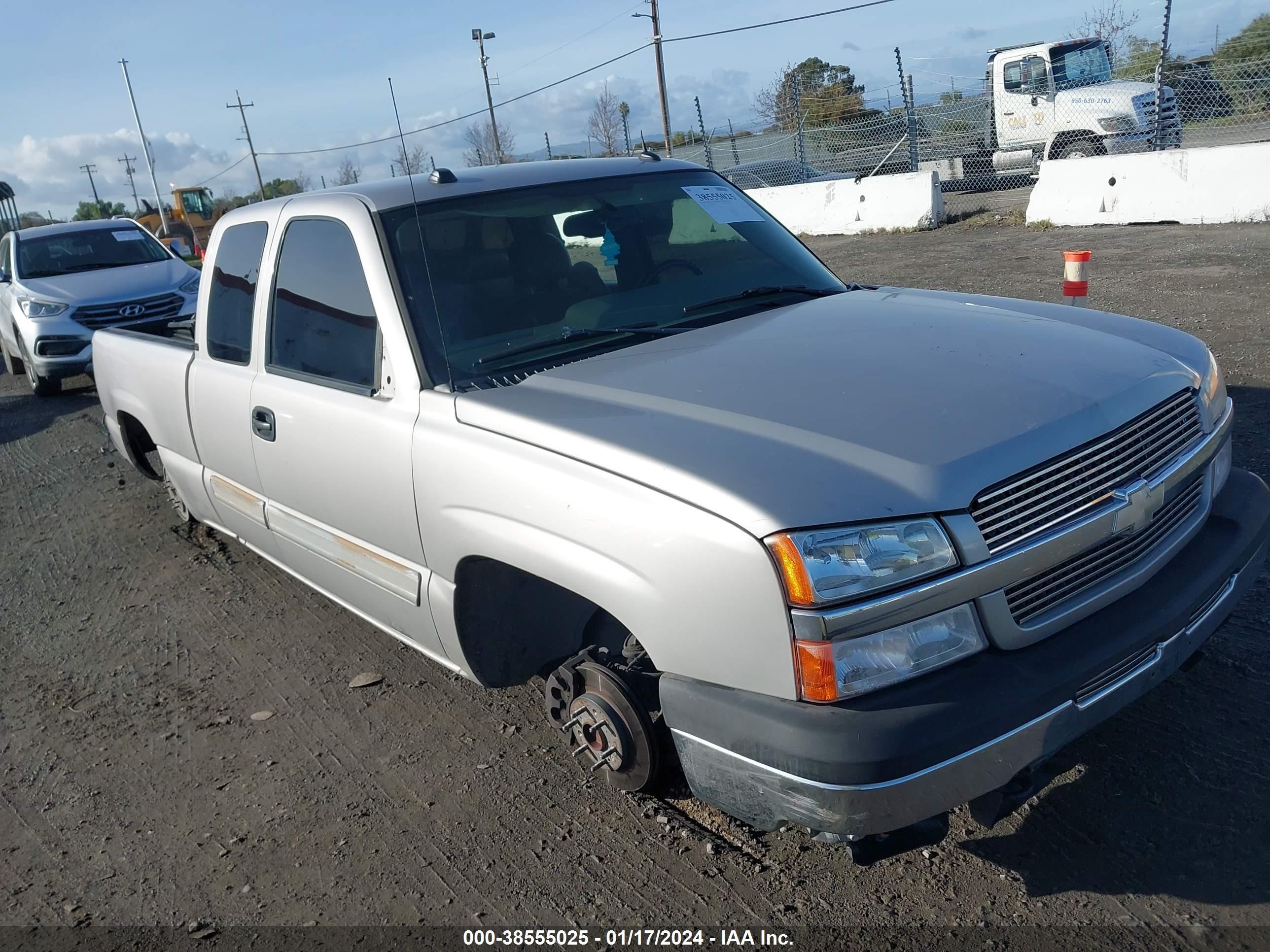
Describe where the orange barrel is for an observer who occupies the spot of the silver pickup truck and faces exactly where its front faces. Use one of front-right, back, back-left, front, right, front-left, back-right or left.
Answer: left

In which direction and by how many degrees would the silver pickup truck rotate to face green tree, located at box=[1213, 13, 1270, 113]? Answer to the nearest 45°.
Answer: approximately 90° to its left

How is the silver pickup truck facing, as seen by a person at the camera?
facing the viewer and to the right of the viewer

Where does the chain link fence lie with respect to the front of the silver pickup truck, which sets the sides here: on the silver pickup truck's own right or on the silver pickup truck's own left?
on the silver pickup truck's own left

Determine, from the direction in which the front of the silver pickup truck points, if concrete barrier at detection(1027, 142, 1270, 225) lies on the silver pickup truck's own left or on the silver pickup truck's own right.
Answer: on the silver pickup truck's own left

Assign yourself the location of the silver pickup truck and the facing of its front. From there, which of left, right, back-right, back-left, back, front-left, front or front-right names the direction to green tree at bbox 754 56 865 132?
back-left
